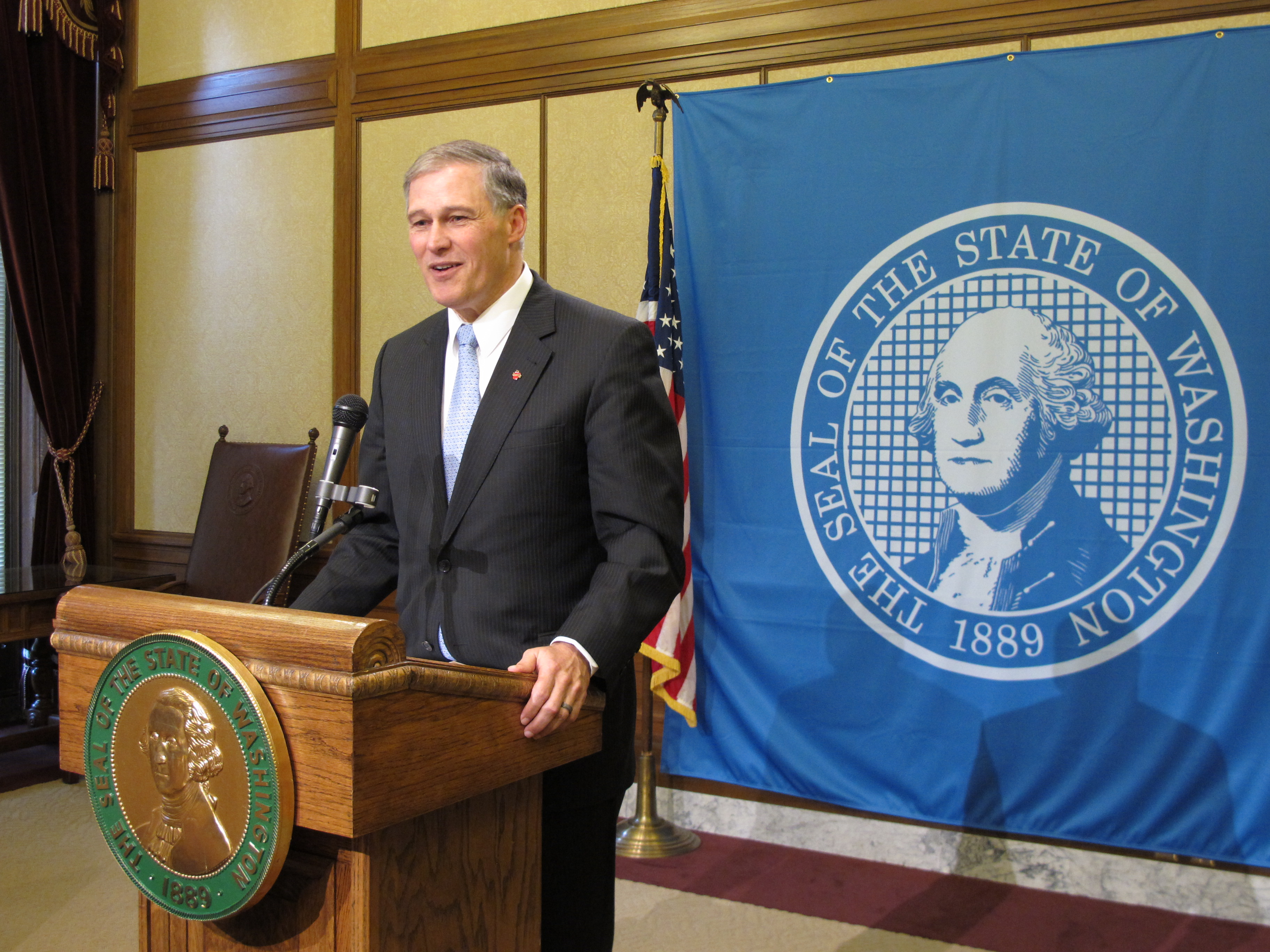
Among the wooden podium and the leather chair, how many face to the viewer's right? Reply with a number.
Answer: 0

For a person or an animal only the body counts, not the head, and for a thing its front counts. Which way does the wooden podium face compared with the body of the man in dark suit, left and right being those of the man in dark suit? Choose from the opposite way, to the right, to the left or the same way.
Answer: the same way

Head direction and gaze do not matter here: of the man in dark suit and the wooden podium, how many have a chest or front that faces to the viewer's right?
0

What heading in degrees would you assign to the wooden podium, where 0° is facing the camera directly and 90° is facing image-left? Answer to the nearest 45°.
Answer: approximately 45°

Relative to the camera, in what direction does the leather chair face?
facing the viewer and to the left of the viewer

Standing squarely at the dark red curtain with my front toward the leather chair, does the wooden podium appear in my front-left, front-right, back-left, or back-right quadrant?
front-right

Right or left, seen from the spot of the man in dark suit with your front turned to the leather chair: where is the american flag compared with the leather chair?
right

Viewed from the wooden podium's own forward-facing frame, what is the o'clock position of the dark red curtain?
The dark red curtain is roughly at 4 o'clock from the wooden podium.

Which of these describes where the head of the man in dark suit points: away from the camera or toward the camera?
toward the camera

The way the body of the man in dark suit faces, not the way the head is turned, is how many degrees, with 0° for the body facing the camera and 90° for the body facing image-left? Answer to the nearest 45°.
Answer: approximately 45°

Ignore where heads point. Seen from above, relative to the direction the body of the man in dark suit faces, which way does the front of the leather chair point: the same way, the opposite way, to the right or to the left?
the same way

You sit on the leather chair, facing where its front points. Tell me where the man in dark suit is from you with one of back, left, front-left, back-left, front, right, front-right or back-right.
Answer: front-left

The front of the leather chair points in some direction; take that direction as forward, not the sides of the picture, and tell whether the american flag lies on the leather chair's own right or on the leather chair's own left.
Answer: on the leather chair's own left

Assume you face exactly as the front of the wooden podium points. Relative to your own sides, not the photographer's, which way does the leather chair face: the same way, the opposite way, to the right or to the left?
the same way

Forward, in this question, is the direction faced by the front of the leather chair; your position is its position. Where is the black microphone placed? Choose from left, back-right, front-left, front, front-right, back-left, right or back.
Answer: front-left
